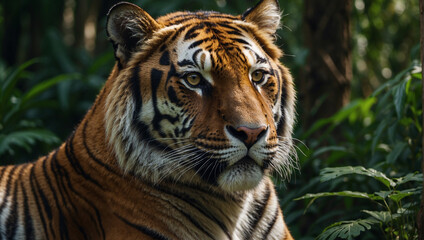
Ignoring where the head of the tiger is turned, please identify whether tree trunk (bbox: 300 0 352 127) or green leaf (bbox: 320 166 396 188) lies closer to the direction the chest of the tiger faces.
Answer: the green leaf

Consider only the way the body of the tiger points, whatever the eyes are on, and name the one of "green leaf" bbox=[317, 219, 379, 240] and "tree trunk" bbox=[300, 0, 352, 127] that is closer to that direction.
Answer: the green leaf

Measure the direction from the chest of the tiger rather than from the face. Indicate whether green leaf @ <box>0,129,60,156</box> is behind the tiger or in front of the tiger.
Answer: behind

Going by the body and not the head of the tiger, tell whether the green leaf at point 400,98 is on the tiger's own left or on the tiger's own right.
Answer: on the tiger's own left

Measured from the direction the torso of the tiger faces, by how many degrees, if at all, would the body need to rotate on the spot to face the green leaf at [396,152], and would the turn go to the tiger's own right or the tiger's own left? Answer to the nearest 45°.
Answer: approximately 45° to the tiger's own left

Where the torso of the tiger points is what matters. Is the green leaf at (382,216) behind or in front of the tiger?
in front

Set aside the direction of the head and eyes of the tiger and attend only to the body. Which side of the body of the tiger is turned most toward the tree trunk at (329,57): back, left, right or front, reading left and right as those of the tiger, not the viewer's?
left

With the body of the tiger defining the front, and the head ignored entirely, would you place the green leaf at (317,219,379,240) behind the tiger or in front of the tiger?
in front

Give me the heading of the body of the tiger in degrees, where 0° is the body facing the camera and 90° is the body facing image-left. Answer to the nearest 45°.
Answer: approximately 315°
